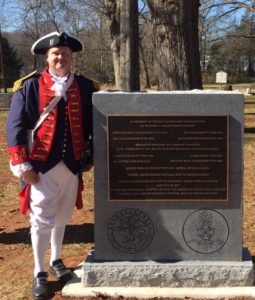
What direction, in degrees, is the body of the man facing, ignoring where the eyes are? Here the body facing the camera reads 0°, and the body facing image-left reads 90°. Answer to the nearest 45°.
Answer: approximately 0°

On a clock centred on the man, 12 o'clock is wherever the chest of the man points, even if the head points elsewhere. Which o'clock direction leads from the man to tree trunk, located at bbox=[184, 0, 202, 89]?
The tree trunk is roughly at 7 o'clock from the man.

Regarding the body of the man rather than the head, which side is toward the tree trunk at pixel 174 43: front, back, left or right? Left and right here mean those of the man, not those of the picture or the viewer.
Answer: back

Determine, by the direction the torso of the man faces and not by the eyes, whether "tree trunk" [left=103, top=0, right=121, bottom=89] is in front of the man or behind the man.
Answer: behind

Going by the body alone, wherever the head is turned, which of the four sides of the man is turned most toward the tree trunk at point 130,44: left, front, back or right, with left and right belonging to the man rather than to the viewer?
back
